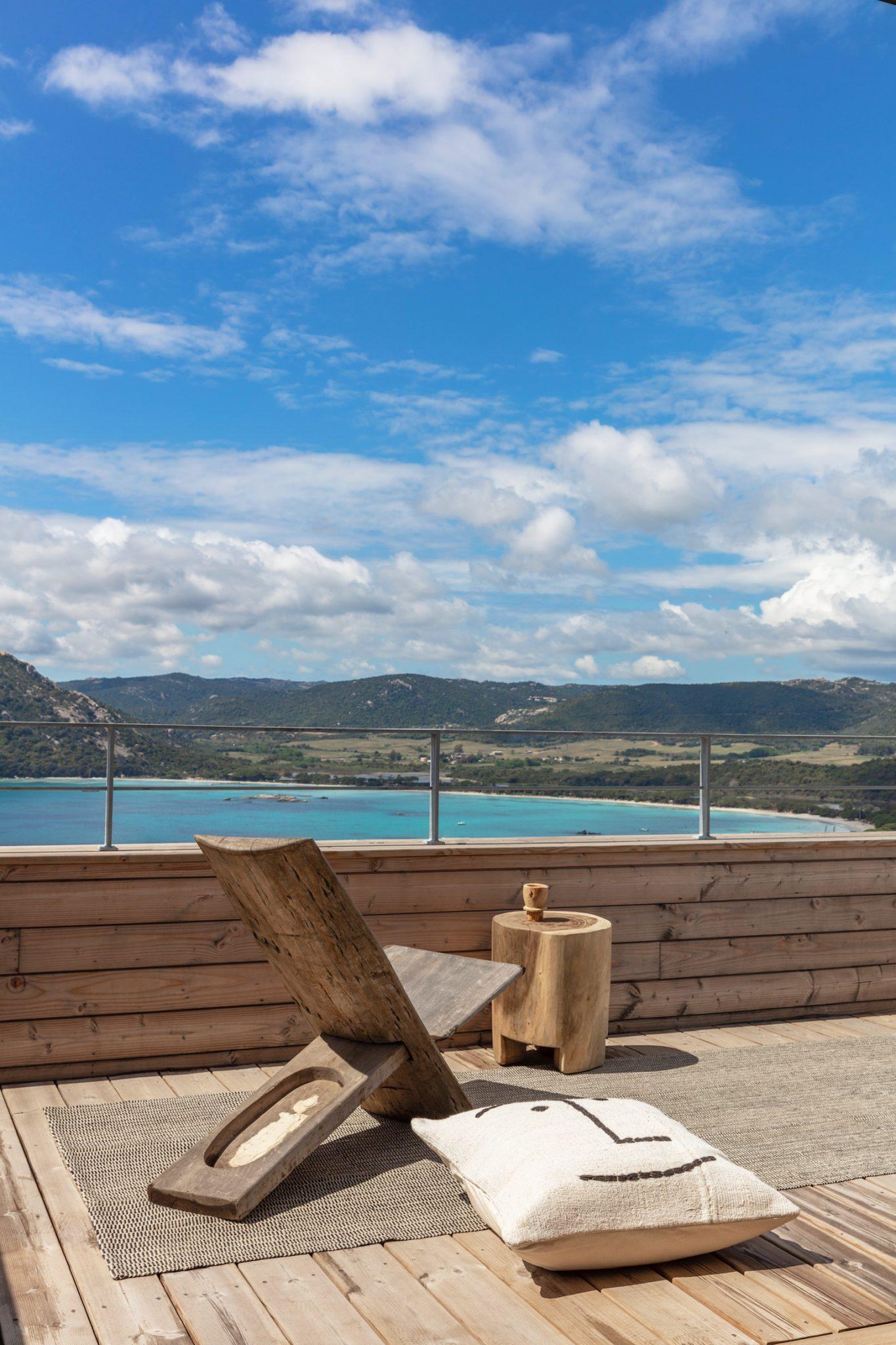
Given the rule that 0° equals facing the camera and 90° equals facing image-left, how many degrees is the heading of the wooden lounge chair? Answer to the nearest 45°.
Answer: approximately 225°

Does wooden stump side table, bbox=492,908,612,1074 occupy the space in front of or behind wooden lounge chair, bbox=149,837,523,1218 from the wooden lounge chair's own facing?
in front

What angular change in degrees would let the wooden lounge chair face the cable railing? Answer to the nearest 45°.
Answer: approximately 45° to its left

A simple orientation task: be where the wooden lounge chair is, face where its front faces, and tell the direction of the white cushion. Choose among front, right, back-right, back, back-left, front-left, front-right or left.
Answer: right
